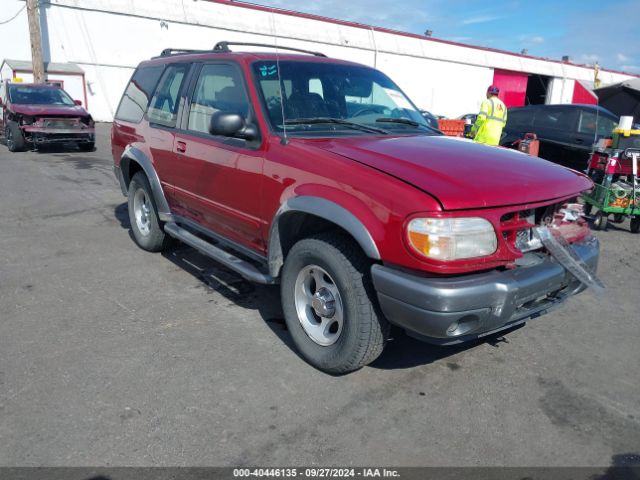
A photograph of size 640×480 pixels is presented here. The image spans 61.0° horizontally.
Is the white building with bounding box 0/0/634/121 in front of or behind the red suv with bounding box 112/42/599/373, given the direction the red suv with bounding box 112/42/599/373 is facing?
behind

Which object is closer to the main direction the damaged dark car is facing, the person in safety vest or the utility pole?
the person in safety vest

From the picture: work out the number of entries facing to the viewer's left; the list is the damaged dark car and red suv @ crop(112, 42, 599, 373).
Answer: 0

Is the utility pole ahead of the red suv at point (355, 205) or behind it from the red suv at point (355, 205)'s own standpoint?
behind

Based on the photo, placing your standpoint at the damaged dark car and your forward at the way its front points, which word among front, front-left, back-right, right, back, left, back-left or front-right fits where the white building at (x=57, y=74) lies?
back-left

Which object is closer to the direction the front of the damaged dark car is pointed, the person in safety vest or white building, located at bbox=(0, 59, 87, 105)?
the person in safety vest

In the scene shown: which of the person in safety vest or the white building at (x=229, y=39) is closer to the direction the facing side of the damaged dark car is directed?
the person in safety vest

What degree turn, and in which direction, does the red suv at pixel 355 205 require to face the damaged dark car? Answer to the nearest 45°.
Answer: approximately 180°

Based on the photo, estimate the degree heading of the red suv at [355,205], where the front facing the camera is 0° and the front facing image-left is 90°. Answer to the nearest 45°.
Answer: approximately 315°

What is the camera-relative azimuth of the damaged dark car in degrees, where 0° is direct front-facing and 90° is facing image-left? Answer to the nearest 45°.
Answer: approximately 315°
